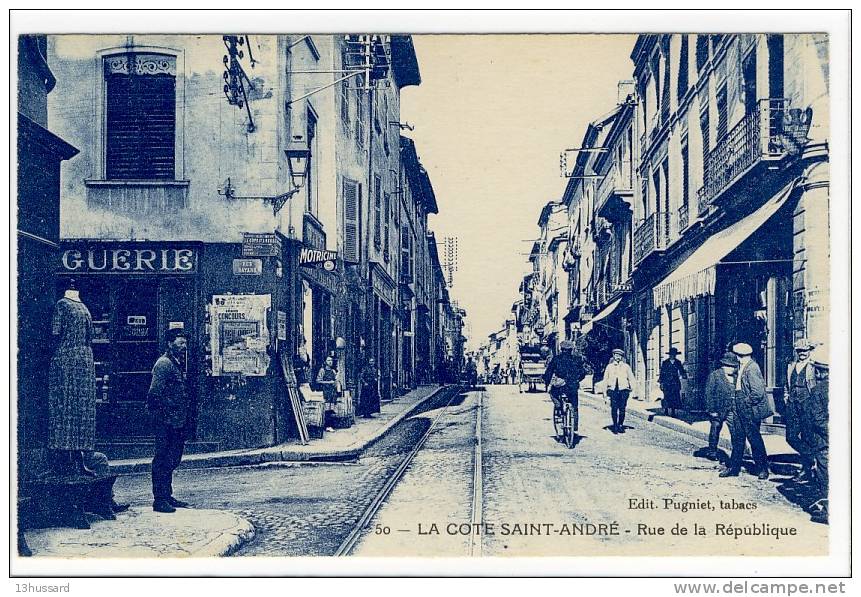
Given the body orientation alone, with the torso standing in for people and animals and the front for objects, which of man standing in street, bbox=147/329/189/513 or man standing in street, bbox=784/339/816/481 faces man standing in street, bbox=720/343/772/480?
man standing in street, bbox=147/329/189/513

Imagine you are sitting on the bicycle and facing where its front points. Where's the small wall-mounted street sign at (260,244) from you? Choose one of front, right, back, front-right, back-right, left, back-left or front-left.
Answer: left

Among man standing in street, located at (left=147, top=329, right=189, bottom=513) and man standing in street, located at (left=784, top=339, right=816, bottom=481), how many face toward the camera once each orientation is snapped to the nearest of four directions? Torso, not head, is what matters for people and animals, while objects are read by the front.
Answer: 1
